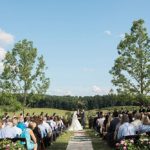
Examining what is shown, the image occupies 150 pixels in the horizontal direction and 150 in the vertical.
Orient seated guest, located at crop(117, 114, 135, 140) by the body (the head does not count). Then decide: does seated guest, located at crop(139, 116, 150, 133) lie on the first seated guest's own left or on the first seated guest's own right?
on the first seated guest's own right

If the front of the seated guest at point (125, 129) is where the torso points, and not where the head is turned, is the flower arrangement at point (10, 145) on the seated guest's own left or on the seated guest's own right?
on the seated guest's own left

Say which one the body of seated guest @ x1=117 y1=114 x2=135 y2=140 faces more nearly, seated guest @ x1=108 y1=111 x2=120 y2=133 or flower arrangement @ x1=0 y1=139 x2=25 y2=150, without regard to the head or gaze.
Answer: the seated guest

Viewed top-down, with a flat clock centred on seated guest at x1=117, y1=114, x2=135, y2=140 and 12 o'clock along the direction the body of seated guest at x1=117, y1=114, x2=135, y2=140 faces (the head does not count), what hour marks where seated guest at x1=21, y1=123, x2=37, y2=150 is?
seated guest at x1=21, y1=123, x2=37, y2=150 is roughly at 8 o'clock from seated guest at x1=117, y1=114, x2=135, y2=140.

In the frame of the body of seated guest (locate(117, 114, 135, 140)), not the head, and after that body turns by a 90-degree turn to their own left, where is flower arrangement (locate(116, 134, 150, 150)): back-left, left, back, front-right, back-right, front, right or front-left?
left

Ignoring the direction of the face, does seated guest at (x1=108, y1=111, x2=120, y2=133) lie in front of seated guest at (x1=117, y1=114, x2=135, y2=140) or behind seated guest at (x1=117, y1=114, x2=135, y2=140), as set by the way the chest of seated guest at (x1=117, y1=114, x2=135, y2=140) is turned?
in front

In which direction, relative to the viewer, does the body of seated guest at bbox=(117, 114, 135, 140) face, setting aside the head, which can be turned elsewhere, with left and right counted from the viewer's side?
facing away from the viewer

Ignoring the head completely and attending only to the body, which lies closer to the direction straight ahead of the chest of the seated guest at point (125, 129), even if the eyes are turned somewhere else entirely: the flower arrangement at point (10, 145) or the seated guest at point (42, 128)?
the seated guest
